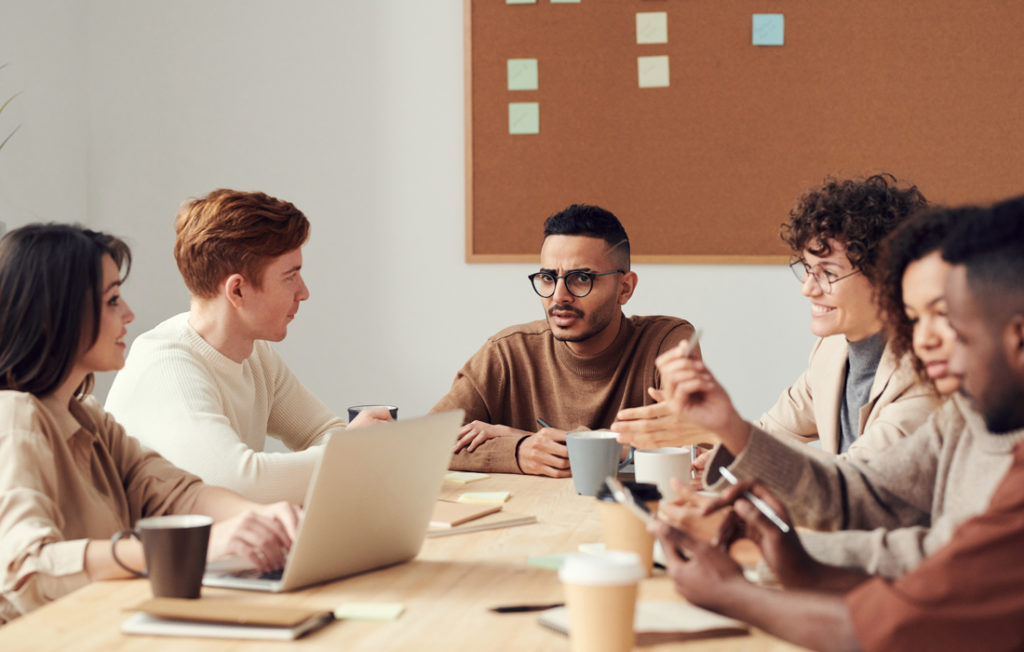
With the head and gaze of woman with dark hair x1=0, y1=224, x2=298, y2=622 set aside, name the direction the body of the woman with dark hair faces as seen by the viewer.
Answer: to the viewer's right

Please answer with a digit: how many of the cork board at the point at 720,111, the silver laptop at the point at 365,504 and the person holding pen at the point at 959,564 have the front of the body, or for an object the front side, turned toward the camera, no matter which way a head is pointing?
1

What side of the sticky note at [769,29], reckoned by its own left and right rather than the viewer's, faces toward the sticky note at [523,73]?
right

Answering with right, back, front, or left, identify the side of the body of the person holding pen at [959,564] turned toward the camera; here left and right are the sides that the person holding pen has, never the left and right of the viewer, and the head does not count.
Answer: left

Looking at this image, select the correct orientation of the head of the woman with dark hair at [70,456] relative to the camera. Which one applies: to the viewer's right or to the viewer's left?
to the viewer's right

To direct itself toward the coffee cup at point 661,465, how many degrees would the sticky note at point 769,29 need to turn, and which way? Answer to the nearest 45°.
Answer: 0° — it already faces it

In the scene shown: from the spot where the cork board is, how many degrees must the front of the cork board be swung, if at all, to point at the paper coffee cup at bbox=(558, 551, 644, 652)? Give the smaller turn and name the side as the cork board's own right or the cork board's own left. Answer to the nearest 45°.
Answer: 0° — it already faces it

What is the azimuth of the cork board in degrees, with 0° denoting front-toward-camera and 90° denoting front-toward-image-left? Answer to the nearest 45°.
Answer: approximately 0°

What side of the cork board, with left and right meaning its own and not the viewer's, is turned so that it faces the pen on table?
front

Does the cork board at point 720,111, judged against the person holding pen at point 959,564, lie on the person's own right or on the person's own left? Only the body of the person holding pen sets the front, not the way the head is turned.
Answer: on the person's own right

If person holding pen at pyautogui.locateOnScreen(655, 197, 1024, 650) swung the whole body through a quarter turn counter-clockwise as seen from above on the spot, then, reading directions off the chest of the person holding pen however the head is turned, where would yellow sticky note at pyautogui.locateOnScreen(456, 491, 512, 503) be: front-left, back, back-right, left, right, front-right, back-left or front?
back-right
